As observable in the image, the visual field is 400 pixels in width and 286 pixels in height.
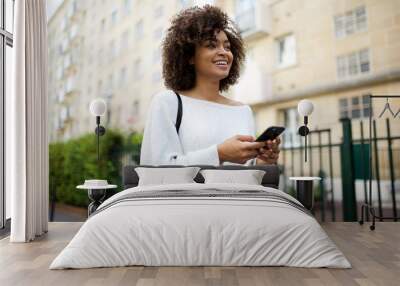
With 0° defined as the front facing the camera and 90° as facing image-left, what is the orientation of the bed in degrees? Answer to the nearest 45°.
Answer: approximately 0°

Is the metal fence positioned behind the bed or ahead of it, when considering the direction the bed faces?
behind

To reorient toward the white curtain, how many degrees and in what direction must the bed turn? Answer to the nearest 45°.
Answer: approximately 135° to its right
